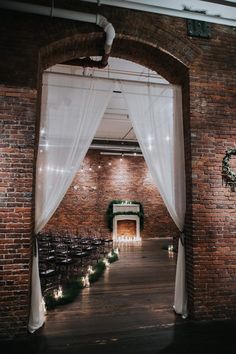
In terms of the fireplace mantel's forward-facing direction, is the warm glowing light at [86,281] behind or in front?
in front

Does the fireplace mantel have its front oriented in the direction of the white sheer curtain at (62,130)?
yes

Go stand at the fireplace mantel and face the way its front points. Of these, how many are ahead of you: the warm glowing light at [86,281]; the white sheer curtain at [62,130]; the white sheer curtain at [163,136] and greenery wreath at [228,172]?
4

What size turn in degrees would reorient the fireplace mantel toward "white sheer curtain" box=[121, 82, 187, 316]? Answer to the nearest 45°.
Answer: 0° — it already faces it

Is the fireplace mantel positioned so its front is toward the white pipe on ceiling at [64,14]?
yes

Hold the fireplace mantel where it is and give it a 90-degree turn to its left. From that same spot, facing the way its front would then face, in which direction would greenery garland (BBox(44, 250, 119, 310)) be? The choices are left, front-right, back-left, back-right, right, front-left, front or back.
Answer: right

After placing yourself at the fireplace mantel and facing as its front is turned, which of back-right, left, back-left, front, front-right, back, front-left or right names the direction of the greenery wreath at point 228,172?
front

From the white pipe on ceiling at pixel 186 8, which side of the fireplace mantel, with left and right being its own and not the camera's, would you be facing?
front

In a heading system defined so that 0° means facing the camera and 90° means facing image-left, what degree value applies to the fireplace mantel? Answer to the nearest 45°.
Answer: approximately 0°
